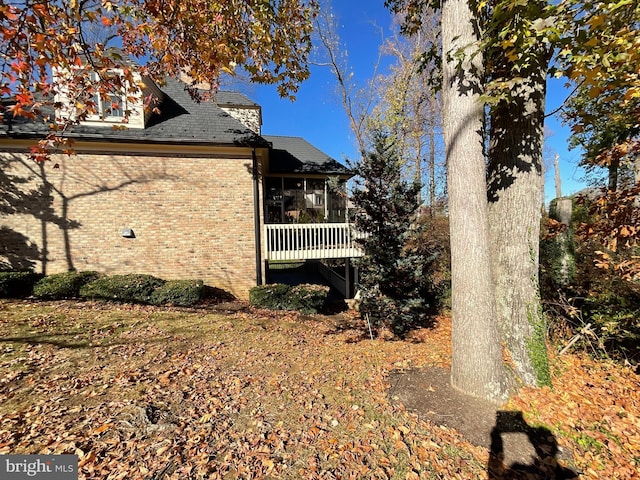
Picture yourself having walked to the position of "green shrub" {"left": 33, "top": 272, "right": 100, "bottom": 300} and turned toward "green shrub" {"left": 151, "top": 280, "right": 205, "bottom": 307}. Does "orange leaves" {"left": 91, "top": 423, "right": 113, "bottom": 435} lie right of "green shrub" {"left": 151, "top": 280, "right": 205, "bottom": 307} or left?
right

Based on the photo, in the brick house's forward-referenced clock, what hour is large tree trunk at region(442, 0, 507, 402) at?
The large tree trunk is roughly at 8 o'clock from the brick house.

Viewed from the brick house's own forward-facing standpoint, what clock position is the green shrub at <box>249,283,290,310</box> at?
The green shrub is roughly at 7 o'clock from the brick house.

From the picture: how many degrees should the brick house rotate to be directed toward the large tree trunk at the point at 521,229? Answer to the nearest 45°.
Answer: approximately 135° to its left

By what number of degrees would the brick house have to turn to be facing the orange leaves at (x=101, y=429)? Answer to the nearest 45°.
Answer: approximately 90° to its left

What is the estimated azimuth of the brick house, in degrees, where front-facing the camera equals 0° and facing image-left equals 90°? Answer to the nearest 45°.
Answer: approximately 90°
